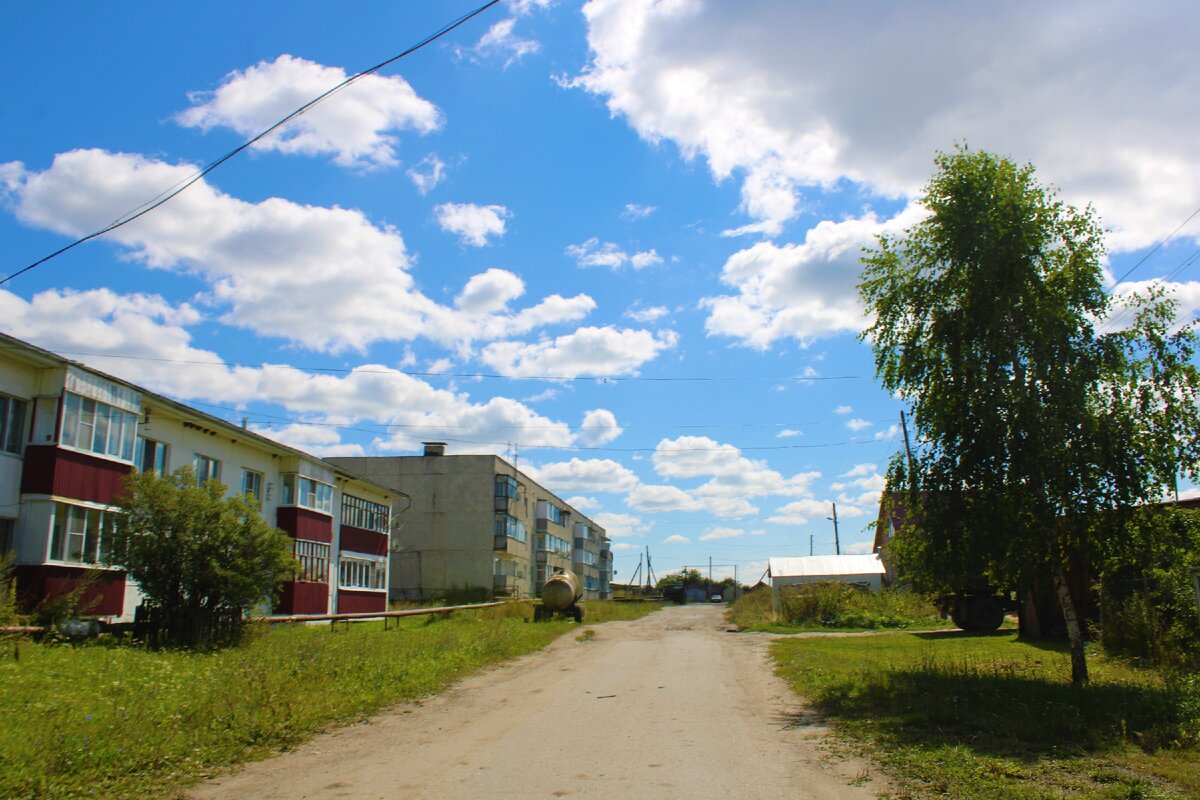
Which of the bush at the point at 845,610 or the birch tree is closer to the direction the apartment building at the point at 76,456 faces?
the birch tree

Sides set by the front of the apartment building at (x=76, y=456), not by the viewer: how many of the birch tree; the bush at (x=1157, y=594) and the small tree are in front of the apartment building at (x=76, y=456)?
3

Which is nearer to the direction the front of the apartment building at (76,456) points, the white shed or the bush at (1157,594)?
the bush

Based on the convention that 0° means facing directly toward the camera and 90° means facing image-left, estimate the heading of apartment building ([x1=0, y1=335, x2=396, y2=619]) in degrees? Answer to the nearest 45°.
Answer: approximately 315°

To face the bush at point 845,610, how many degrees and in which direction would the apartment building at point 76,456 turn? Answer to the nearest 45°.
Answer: approximately 45° to its left

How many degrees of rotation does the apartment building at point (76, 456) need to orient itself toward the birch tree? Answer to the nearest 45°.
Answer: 0° — it already faces it

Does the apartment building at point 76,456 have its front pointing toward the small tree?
yes

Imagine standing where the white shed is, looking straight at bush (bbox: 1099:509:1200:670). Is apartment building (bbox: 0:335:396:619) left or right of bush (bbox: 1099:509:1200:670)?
right

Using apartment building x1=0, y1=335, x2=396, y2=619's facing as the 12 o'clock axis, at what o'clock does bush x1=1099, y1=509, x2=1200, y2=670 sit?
The bush is roughly at 12 o'clock from the apartment building.

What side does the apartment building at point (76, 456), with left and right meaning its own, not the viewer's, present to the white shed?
left

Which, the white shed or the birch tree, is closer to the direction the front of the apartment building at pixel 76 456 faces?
the birch tree

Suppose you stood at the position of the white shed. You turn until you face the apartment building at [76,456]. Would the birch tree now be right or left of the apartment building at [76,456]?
left
